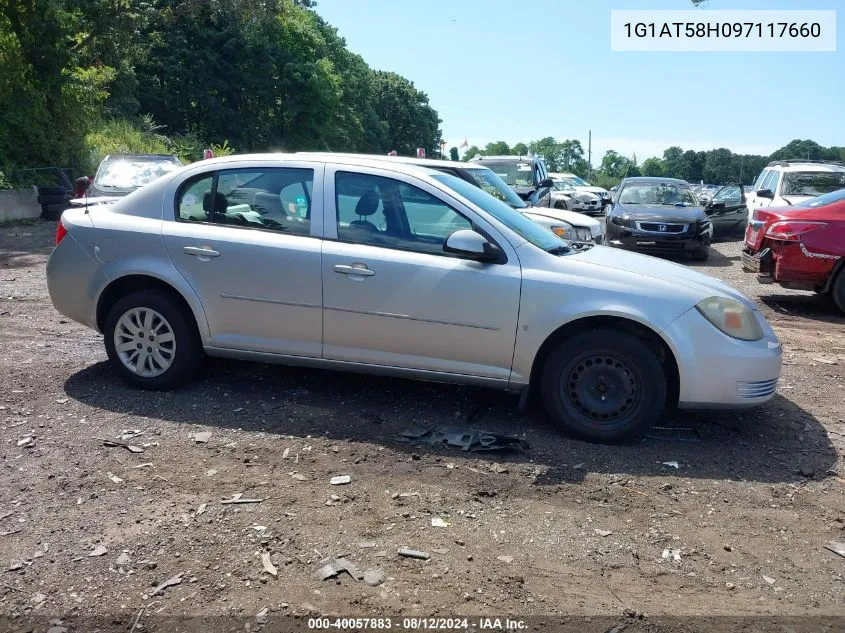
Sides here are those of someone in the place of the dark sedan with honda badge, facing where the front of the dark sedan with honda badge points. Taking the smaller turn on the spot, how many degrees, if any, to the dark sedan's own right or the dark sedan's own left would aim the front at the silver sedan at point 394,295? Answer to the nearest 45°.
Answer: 0° — it already faces it

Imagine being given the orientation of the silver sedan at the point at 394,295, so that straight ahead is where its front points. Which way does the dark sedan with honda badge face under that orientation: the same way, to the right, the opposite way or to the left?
to the right

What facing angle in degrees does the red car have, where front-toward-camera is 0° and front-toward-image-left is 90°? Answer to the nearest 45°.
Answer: approximately 225°

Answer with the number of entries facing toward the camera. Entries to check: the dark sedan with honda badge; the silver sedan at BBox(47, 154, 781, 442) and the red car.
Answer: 1

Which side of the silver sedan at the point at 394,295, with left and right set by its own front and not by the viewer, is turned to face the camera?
right

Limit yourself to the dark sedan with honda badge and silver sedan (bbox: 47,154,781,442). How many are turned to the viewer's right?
1

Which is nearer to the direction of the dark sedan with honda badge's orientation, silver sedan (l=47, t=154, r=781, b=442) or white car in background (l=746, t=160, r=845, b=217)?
the silver sedan

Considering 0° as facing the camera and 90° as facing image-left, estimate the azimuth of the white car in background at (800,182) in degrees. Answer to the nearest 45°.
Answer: approximately 315°

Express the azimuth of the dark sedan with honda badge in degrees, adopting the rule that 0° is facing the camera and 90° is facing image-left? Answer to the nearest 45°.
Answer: approximately 0°
